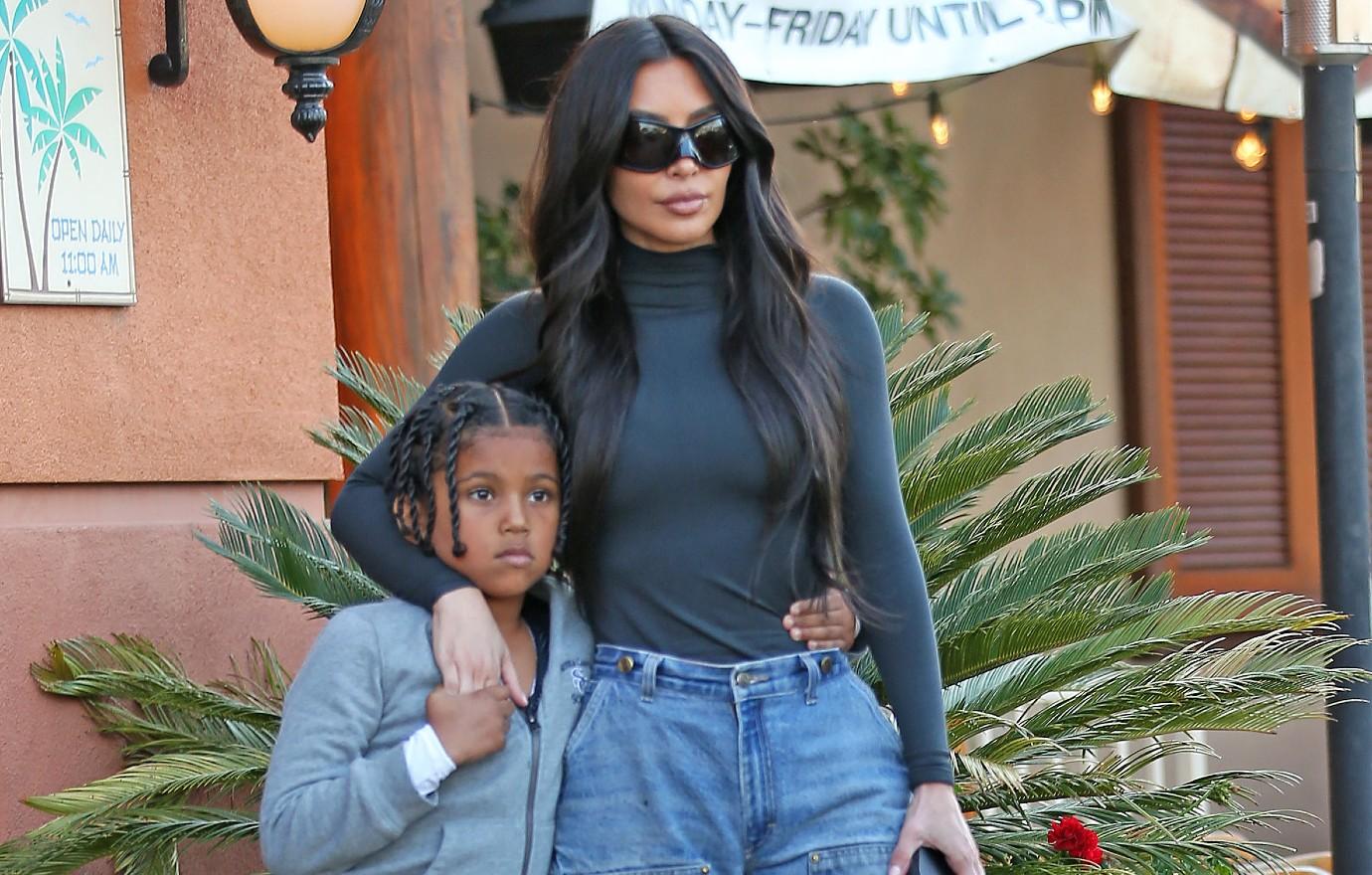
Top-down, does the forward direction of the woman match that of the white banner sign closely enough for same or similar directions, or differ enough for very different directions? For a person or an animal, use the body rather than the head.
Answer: same or similar directions

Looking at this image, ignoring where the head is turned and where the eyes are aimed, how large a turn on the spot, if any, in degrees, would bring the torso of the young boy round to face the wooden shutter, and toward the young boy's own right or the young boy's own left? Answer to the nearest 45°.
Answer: approximately 90° to the young boy's own left

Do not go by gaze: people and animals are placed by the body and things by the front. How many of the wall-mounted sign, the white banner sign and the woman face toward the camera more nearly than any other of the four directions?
3

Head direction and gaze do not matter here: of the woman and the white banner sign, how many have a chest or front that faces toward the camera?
2

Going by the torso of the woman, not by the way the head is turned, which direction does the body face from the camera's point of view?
toward the camera

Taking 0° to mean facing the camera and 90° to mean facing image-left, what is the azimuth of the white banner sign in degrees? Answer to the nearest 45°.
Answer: approximately 0°

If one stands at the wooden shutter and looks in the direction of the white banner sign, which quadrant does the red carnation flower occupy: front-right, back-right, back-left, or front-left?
front-left

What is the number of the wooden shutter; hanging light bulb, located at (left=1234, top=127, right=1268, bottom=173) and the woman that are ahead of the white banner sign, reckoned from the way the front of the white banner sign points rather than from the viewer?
1

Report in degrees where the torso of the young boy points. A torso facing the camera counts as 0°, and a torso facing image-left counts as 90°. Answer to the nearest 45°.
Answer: approximately 315°

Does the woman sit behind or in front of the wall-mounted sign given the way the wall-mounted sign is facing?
in front

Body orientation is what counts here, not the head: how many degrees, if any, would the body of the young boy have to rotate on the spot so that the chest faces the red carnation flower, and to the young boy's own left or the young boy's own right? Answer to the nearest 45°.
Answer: approximately 90° to the young boy's own left

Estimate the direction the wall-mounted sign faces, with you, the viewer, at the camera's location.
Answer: facing the viewer

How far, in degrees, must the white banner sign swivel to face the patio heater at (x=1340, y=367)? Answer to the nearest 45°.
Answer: approximately 45° to its left
